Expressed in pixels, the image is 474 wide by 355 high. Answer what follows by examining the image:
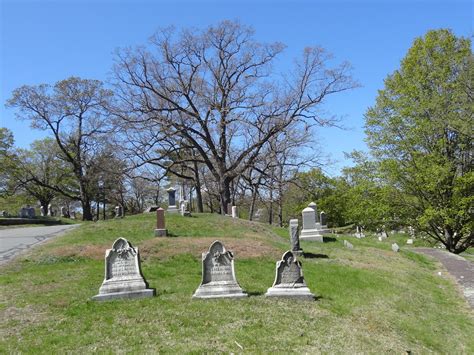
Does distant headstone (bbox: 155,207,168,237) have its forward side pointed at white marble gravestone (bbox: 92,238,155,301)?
yes

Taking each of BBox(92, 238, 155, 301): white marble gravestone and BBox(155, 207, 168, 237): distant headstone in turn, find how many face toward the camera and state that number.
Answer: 2

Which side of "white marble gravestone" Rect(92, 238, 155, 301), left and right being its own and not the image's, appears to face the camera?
front

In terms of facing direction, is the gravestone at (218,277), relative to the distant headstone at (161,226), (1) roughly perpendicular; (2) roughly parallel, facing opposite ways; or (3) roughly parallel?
roughly parallel

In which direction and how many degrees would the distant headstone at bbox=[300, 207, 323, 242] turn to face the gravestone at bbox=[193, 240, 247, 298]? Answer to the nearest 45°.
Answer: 0° — it already faces it

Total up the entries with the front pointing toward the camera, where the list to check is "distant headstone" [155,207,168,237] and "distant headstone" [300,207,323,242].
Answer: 2

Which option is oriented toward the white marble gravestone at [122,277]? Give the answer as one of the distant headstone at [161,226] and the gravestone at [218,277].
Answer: the distant headstone

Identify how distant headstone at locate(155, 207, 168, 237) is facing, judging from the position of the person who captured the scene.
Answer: facing the viewer

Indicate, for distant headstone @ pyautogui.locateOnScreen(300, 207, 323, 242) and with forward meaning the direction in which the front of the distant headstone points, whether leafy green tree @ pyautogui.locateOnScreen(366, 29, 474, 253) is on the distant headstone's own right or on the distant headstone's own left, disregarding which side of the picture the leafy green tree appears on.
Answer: on the distant headstone's own left

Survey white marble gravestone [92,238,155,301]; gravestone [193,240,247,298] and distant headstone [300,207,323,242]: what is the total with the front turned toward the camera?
3

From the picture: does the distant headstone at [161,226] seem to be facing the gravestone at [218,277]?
yes

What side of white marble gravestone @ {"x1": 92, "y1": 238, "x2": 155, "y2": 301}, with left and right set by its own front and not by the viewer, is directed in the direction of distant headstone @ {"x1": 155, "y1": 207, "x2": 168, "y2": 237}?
back

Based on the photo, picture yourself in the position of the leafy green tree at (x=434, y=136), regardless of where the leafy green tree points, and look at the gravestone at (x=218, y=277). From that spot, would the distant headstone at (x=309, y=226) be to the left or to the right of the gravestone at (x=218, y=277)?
right

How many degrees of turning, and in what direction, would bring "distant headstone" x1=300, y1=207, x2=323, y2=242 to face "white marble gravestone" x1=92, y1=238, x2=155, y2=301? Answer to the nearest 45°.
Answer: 0° — it already faces it

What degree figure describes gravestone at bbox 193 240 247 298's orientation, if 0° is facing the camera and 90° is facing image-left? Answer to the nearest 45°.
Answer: approximately 0°

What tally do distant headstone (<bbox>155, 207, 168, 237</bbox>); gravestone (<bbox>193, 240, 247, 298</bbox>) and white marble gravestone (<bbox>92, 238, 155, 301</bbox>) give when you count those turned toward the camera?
3

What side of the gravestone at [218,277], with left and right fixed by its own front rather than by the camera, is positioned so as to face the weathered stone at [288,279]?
left

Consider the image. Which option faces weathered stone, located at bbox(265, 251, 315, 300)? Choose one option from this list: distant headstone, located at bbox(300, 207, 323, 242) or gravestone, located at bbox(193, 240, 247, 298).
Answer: the distant headstone

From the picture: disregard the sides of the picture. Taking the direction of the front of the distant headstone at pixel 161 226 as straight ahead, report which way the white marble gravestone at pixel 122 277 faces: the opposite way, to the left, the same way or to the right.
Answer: the same way
